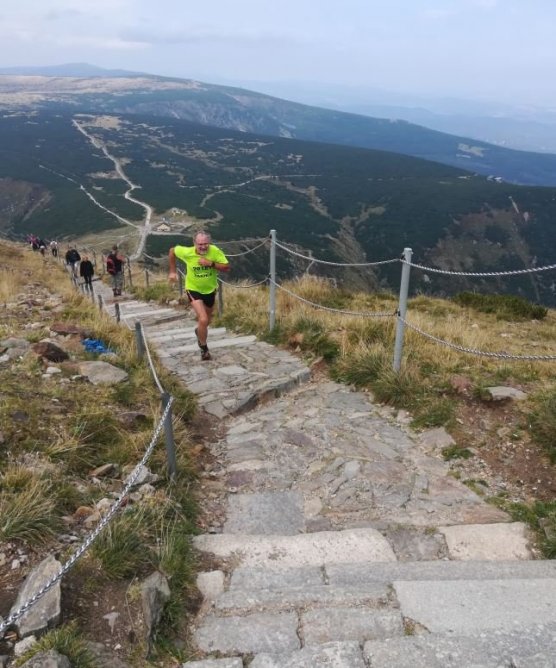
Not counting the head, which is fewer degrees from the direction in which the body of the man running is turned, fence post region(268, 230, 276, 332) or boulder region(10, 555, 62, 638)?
the boulder

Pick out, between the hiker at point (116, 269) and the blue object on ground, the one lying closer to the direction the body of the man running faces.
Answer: the blue object on ground

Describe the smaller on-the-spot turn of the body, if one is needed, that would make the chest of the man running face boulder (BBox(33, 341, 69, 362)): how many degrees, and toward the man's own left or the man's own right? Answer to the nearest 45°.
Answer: approximately 45° to the man's own right

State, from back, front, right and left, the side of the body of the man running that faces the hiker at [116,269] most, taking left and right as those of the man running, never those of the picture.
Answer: back

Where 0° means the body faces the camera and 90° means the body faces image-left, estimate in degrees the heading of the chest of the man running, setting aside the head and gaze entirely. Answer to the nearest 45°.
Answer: approximately 0°

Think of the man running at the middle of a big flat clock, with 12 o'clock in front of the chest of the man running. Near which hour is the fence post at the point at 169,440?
The fence post is roughly at 12 o'clock from the man running.
